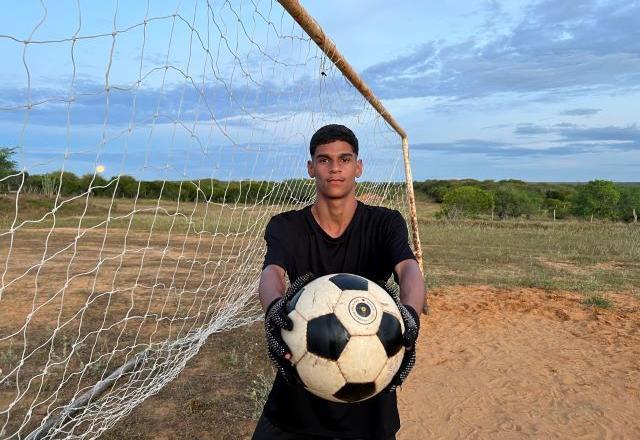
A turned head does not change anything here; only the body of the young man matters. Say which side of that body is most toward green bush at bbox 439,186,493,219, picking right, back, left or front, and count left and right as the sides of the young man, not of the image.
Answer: back

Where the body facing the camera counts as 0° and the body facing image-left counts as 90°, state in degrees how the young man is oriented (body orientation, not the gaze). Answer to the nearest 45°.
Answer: approximately 0°

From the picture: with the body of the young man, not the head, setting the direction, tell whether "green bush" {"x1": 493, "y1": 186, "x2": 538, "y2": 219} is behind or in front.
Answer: behind

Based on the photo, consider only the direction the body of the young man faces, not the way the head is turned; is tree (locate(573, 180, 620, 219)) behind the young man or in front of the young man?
behind
